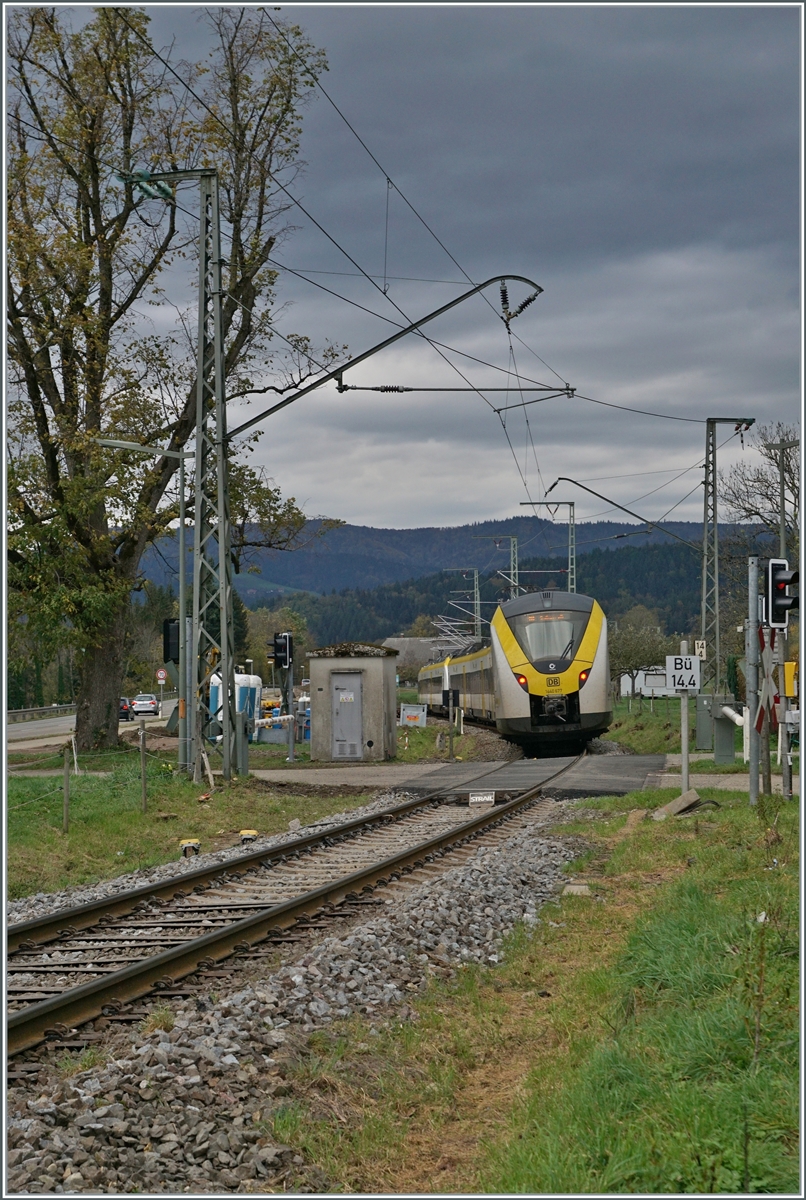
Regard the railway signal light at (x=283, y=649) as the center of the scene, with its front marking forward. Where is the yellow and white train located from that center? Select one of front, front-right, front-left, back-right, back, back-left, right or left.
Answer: back

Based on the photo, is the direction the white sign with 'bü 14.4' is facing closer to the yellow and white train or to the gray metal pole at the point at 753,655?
the gray metal pole

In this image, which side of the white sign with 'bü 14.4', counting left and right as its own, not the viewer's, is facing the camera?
front

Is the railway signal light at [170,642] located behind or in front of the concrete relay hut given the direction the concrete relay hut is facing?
in front

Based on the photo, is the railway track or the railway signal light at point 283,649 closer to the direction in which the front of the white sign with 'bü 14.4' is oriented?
the railway track

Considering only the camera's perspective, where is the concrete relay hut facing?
facing the viewer

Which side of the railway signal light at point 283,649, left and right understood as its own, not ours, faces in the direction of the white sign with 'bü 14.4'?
left

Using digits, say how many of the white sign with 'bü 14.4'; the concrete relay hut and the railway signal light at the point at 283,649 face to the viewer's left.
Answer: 1

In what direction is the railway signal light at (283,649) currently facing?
to the viewer's left
